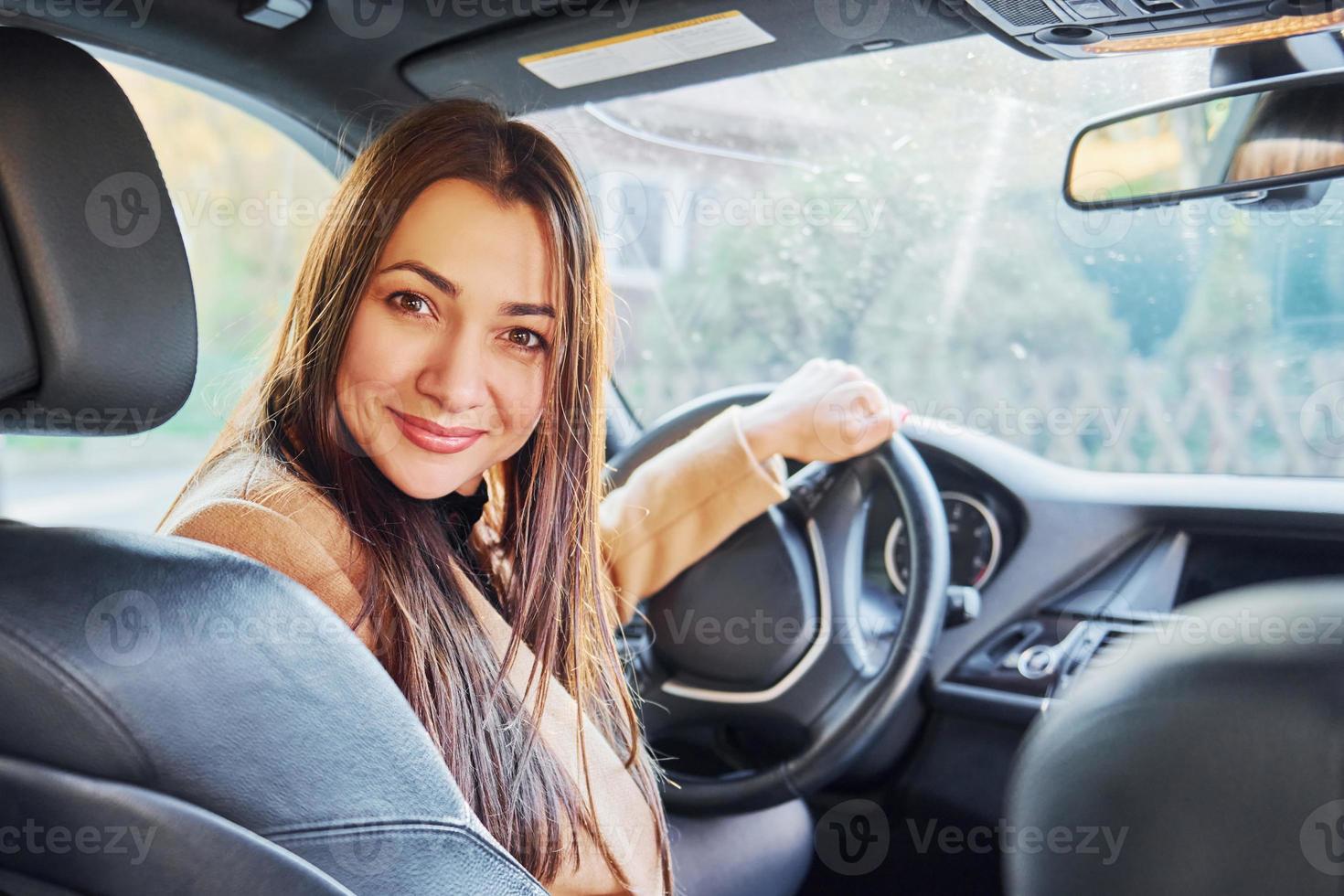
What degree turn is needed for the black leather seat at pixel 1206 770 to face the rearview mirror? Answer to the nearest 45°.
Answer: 0° — it already faces it

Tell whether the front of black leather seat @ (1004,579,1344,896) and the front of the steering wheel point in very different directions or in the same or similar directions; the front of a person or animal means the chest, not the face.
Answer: very different directions

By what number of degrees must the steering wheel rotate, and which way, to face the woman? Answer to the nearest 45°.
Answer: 0° — it already faces them

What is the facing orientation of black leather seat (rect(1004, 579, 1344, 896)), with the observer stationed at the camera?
facing away from the viewer

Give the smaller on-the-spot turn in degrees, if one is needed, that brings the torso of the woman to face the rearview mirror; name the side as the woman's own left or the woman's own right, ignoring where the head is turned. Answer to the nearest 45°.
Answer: approximately 45° to the woman's own left

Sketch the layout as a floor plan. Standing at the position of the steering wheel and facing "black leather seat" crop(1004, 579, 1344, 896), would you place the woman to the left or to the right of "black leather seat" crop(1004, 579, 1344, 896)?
right
